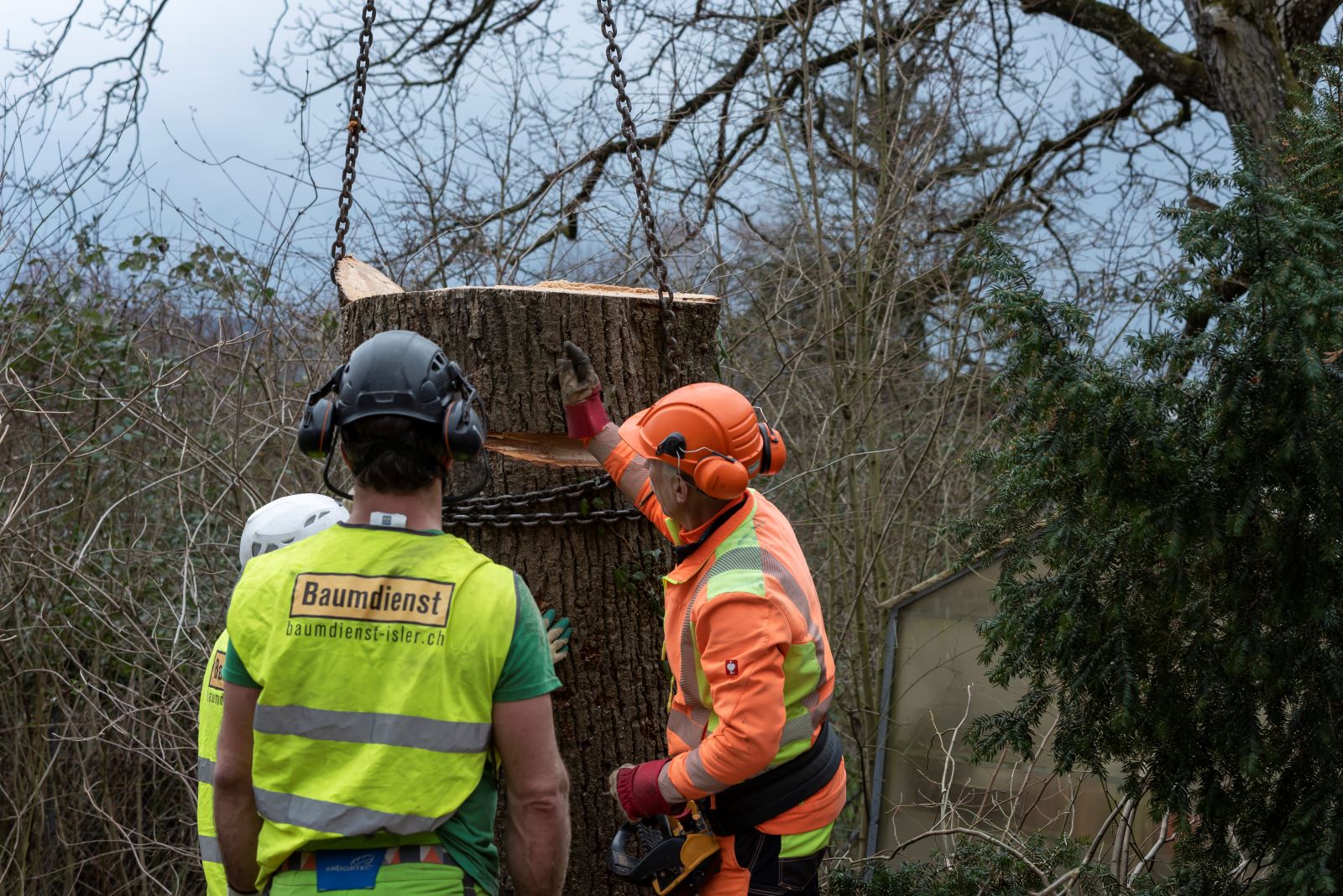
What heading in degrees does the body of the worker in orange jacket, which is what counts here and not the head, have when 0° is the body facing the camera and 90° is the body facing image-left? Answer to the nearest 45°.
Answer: approximately 90°

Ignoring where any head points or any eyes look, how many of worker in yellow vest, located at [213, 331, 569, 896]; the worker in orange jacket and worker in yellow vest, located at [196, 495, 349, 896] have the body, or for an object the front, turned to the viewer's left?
1

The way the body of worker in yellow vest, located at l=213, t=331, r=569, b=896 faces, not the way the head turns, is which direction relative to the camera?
away from the camera

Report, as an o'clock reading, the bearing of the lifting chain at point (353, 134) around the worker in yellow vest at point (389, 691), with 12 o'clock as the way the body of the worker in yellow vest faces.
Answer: The lifting chain is roughly at 12 o'clock from the worker in yellow vest.

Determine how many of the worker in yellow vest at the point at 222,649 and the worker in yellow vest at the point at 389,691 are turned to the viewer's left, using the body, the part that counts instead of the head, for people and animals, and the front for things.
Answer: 0

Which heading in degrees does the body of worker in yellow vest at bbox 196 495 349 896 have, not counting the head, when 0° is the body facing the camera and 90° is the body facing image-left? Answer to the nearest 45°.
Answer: approximately 225°

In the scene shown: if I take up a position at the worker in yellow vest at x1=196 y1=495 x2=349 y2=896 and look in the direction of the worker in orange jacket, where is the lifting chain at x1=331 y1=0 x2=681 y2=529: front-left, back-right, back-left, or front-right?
front-left

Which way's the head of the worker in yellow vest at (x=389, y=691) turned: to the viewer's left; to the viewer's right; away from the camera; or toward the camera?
away from the camera

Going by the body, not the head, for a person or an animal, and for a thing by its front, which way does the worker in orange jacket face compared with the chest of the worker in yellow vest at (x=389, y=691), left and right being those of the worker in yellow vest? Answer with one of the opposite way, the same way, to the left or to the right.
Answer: to the left

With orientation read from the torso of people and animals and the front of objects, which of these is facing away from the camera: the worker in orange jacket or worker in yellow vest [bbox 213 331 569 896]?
the worker in yellow vest

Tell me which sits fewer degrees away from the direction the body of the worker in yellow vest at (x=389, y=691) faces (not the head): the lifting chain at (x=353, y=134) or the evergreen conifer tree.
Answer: the lifting chain
